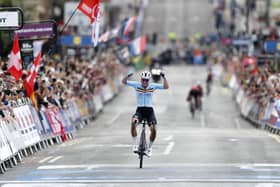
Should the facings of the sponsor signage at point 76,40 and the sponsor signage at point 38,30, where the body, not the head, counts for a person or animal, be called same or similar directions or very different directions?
same or similar directions

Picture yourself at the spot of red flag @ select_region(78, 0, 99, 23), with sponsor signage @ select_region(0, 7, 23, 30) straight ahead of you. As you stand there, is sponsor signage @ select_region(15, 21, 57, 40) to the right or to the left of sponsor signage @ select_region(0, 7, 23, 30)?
right

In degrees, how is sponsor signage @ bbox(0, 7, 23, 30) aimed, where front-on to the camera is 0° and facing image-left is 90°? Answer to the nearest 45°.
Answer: approximately 0°

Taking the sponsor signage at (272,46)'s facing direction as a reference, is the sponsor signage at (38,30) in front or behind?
in front

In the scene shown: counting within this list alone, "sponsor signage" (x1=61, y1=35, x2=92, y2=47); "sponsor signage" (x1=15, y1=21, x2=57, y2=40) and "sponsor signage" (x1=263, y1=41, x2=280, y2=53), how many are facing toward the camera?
3

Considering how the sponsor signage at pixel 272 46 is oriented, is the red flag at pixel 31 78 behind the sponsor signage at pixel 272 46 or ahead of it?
ahead

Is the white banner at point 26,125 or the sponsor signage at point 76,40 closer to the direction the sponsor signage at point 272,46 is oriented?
the white banner

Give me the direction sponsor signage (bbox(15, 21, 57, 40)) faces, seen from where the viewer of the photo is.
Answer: facing the viewer

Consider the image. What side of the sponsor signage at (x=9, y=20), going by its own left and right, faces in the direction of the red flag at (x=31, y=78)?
back

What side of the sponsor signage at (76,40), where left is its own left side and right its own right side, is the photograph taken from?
front

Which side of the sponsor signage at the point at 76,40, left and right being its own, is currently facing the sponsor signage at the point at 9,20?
front
